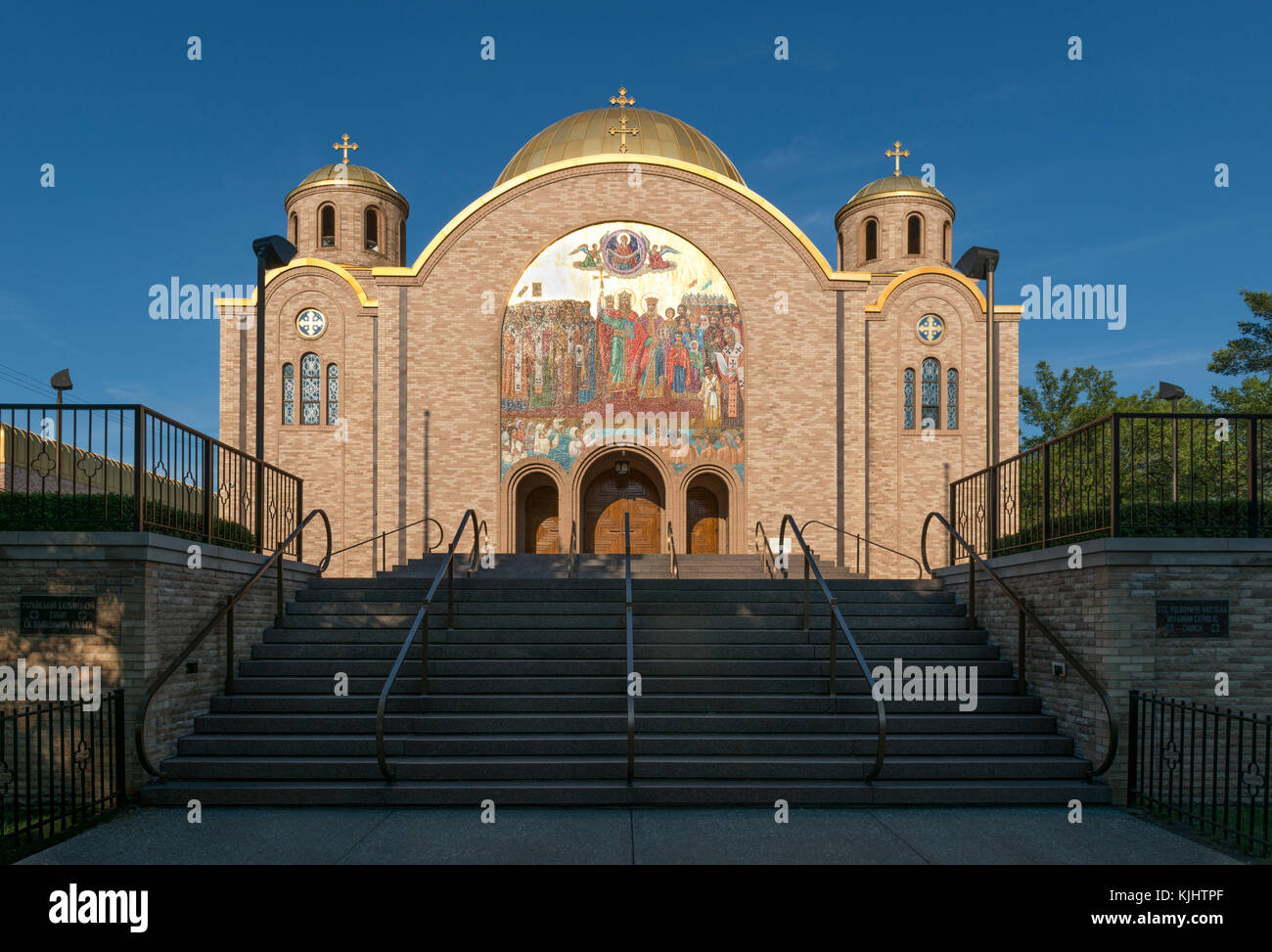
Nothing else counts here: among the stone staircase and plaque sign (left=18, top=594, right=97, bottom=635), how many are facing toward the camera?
2

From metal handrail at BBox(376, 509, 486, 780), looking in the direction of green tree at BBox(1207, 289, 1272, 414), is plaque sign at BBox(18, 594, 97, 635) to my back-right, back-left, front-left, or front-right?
back-left

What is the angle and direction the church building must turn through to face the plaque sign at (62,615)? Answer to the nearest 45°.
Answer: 0° — it already faces it

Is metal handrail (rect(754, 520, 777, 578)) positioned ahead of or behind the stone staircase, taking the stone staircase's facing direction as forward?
behind

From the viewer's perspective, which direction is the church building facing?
toward the camera

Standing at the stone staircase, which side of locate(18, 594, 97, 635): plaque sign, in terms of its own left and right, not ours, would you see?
left

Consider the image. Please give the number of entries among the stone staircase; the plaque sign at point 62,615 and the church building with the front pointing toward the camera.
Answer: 3

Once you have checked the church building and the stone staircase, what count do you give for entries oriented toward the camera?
2

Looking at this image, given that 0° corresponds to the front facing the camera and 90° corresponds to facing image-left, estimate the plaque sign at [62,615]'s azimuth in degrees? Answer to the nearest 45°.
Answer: approximately 0°

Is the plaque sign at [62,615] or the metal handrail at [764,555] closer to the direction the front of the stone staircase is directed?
the plaque sign

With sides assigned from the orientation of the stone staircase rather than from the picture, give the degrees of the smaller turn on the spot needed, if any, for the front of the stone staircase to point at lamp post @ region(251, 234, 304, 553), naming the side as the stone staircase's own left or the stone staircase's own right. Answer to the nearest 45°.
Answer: approximately 135° to the stone staircase's own right

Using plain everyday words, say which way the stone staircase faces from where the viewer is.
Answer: facing the viewer

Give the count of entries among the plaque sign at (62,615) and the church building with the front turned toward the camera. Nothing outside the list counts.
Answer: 2
